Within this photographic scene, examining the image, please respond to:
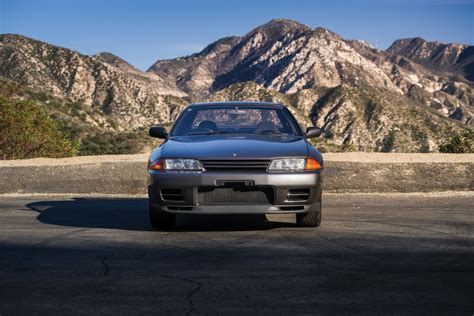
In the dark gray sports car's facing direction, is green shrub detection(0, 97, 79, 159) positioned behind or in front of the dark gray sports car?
behind

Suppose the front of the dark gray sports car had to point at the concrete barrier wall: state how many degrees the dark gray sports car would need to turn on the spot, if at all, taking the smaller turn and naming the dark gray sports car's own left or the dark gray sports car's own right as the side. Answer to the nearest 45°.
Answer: approximately 180°

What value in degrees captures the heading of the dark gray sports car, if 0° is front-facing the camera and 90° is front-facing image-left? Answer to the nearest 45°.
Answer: approximately 0°
